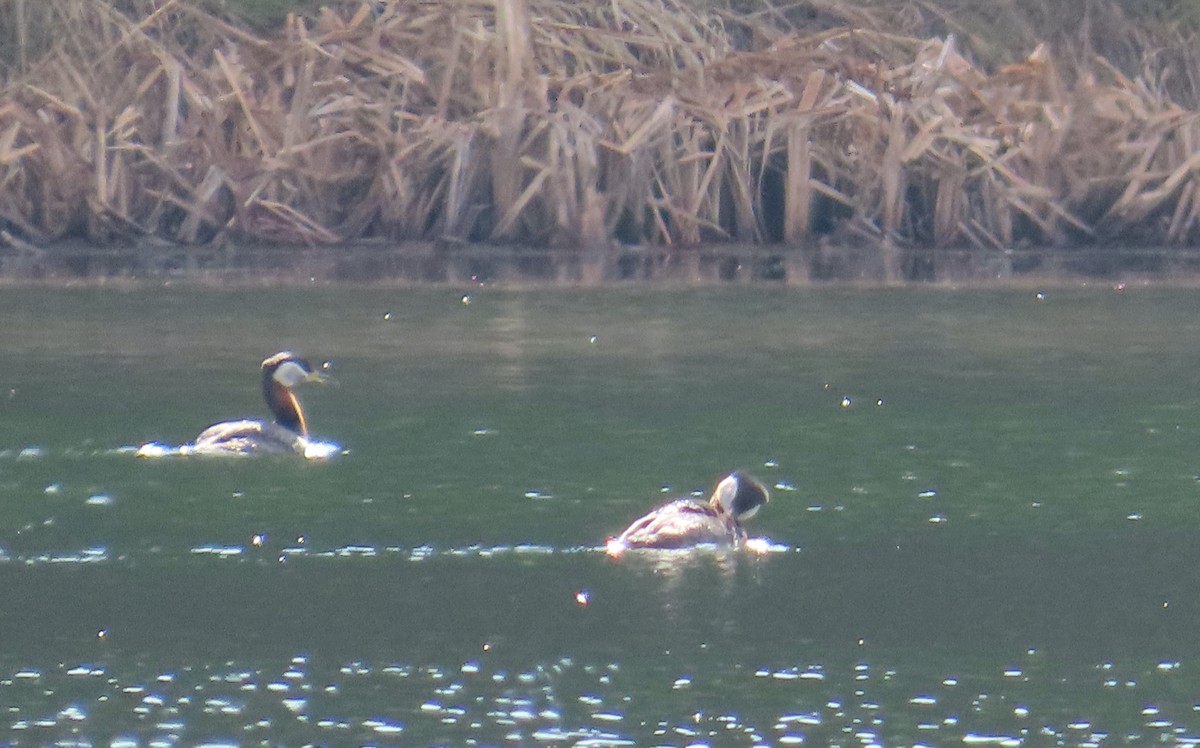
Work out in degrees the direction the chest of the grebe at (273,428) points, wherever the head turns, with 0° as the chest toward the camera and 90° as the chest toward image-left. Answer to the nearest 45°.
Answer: approximately 270°

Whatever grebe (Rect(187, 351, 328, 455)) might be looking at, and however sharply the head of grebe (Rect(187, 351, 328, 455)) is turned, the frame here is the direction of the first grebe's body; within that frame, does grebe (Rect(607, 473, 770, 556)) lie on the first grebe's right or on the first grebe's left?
on the first grebe's right

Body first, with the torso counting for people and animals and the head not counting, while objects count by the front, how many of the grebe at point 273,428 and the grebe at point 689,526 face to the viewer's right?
2

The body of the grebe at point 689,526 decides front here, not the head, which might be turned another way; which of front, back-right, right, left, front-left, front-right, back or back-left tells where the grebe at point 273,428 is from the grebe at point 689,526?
back-left

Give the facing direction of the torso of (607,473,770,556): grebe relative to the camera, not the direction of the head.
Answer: to the viewer's right
